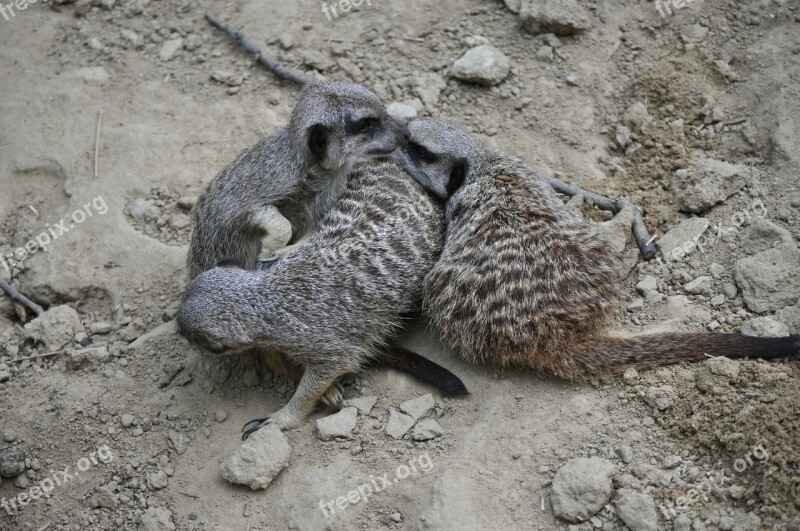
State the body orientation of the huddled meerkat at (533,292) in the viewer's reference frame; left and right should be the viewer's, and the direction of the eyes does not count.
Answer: facing away from the viewer and to the left of the viewer

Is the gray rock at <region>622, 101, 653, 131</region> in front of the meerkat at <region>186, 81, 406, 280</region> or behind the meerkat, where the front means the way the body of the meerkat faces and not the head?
in front

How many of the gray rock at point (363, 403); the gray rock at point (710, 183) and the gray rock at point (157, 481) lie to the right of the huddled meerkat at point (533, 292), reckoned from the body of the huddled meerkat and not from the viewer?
1

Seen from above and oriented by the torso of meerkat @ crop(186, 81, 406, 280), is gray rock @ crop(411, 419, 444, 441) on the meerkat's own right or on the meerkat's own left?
on the meerkat's own right

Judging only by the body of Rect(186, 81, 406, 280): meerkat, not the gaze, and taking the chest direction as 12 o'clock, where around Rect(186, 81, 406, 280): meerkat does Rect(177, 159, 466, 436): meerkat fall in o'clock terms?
Rect(177, 159, 466, 436): meerkat is roughly at 3 o'clock from Rect(186, 81, 406, 280): meerkat.

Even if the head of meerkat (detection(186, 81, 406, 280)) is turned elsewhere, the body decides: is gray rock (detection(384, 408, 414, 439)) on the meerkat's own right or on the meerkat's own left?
on the meerkat's own right

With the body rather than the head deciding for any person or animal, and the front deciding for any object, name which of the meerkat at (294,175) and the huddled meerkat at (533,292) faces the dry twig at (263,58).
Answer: the huddled meerkat

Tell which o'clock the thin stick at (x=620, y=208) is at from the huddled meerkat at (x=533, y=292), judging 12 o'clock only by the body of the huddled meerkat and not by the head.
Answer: The thin stick is roughly at 2 o'clock from the huddled meerkat.

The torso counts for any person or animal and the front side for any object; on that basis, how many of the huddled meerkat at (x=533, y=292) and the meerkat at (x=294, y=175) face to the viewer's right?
1

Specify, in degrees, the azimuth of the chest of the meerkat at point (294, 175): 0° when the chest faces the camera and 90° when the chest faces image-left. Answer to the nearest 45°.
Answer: approximately 270°

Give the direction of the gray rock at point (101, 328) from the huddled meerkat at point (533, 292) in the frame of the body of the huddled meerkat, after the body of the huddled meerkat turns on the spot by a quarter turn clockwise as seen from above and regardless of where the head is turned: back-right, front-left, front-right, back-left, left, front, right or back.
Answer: back-left

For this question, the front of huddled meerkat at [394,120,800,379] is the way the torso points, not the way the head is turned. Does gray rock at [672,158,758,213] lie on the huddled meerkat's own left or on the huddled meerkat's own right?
on the huddled meerkat's own right

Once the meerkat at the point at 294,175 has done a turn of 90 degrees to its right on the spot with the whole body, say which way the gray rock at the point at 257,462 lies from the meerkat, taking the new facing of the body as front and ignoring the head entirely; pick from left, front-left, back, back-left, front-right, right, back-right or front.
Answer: front

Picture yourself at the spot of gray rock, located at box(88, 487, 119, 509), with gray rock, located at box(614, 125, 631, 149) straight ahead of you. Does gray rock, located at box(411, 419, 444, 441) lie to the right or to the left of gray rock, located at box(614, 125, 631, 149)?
right

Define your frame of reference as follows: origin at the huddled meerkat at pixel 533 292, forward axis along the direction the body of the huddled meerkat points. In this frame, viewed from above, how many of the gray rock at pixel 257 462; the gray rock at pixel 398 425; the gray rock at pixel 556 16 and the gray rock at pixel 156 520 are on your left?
3
